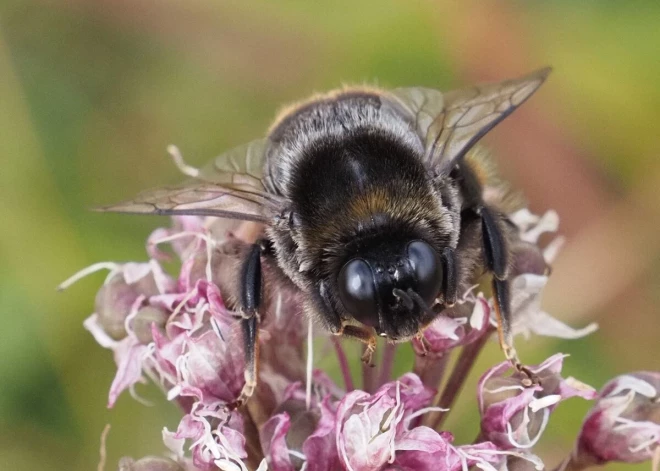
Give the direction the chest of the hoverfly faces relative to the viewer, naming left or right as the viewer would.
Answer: facing the viewer
